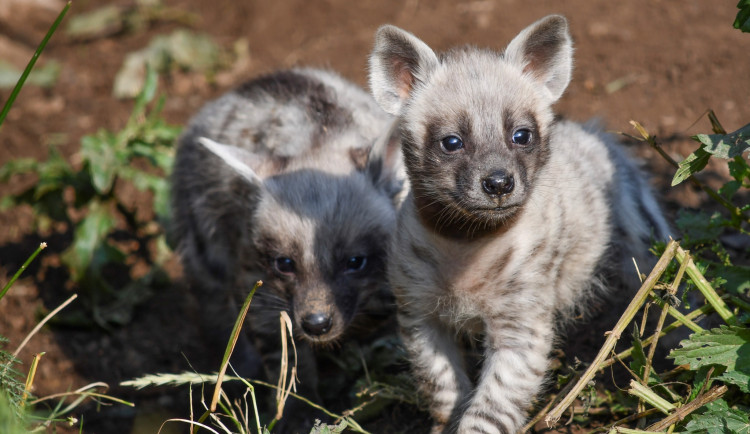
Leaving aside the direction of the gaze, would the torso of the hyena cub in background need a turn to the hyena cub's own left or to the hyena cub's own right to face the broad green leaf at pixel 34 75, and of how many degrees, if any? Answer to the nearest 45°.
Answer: approximately 135° to the hyena cub's own right

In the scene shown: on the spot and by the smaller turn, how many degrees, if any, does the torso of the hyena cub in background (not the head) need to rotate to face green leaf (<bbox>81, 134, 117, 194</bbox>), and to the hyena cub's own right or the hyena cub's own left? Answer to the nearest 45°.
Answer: approximately 135° to the hyena cub's own right

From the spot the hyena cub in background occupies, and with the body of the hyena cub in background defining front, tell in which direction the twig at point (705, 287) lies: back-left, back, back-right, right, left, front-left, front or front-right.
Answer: front-left

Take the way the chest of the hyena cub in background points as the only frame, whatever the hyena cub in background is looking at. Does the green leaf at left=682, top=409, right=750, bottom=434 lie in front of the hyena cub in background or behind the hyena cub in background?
in front

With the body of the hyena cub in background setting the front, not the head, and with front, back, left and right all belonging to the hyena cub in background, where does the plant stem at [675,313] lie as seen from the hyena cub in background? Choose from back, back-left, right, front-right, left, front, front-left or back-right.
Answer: front-left

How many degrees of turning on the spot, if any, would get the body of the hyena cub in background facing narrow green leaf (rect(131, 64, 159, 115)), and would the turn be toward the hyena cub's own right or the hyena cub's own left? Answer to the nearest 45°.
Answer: approximately 135° to the hyena cub's own right

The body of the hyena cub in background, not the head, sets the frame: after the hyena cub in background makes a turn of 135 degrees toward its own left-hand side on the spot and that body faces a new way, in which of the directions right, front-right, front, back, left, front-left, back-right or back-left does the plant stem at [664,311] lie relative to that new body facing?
right

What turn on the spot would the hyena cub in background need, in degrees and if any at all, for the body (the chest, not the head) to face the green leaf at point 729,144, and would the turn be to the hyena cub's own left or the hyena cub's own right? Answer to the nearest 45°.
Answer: approximately 45° to the hyena cub's own left

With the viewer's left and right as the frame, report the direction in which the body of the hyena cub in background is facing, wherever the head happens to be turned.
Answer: facing the viewer

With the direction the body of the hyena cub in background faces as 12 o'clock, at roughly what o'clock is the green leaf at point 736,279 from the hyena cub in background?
The green leaf is roughly at 10 o'clock from the hyena cub in background.

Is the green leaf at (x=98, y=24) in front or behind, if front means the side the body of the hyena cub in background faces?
behind

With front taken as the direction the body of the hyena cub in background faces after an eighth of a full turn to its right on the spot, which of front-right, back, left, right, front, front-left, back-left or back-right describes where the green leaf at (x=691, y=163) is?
left
